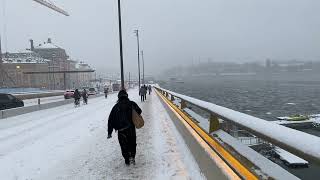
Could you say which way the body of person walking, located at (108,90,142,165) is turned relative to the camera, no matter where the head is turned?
away from the camera

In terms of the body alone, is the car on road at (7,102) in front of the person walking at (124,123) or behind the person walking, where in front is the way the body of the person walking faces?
in front
